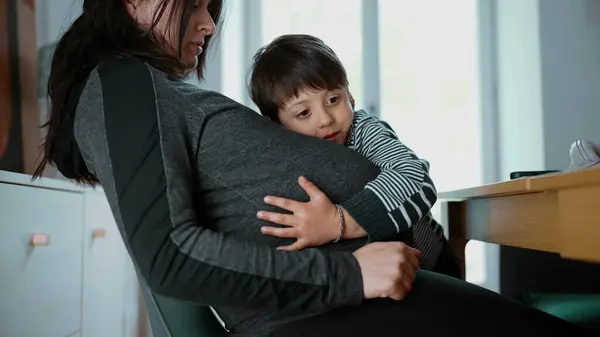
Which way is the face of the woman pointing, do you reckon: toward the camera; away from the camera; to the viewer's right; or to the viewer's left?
to the viewer's right

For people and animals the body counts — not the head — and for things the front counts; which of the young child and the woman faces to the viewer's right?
the woman

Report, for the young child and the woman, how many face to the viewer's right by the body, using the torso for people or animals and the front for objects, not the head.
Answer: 1

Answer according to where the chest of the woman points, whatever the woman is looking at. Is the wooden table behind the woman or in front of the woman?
in front

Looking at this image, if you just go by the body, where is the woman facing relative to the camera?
to the viewer's right

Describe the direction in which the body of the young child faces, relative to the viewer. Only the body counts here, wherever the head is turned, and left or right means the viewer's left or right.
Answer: facing the viewer and to the left of the viewer

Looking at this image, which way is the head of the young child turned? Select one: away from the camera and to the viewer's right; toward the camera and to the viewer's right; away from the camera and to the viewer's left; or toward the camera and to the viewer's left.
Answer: toward the camera and to the viewer's left
